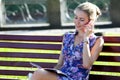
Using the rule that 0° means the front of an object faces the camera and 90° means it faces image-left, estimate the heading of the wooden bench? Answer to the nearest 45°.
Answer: approximately 0°

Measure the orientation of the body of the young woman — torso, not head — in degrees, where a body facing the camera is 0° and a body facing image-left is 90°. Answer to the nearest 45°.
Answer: approximately 45°
